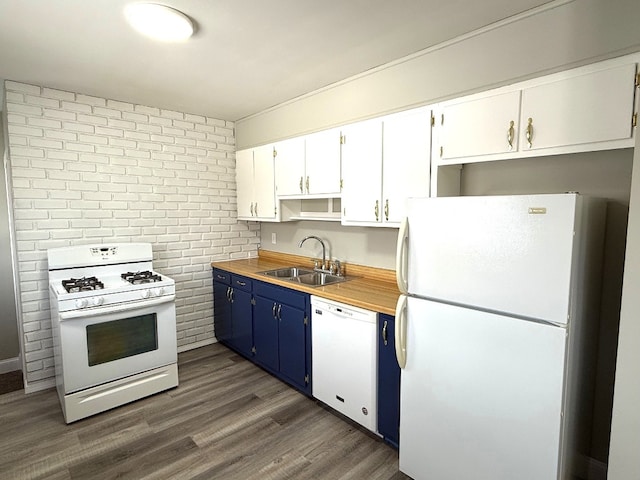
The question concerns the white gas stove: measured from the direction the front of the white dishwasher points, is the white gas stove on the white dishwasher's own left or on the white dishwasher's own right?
on the white dishwasher's own right

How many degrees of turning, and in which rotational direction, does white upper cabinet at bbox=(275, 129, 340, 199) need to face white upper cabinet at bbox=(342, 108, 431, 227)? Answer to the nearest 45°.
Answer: approximately 90° to its left

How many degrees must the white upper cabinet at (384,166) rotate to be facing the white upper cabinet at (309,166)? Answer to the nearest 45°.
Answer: approximately 90° to its right

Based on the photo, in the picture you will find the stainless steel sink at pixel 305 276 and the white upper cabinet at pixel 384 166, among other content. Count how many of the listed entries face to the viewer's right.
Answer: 0

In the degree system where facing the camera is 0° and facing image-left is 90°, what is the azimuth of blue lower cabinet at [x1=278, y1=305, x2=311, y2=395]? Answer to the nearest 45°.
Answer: approximately 45°
